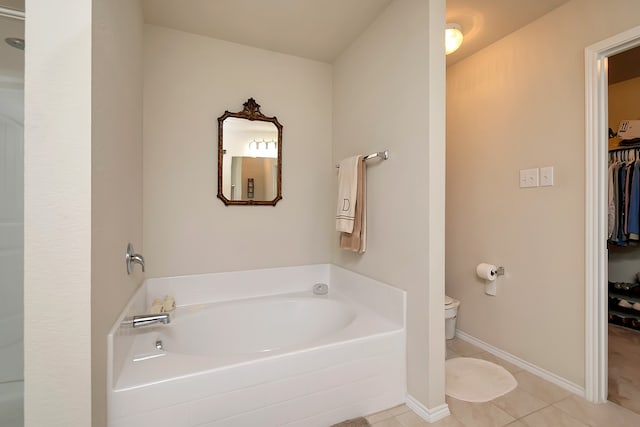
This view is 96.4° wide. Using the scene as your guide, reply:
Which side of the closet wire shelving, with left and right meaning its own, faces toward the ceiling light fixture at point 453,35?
front

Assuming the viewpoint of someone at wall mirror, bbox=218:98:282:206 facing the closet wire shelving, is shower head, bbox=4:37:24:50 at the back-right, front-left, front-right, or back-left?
back-right

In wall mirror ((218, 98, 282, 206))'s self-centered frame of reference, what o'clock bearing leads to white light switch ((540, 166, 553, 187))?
The white light switch is roughly at 10 o'clock from the wall mirror.

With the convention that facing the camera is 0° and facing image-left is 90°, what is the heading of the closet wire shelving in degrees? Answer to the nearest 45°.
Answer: approximately 45°

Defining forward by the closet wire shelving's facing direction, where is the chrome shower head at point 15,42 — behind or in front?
in front

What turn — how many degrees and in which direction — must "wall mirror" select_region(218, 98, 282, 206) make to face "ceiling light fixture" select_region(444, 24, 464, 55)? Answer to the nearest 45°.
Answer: approximately 45° to its left

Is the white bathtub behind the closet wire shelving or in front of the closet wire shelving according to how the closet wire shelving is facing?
in front

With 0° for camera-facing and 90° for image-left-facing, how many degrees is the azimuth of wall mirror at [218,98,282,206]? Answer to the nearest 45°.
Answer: approximately 0°
